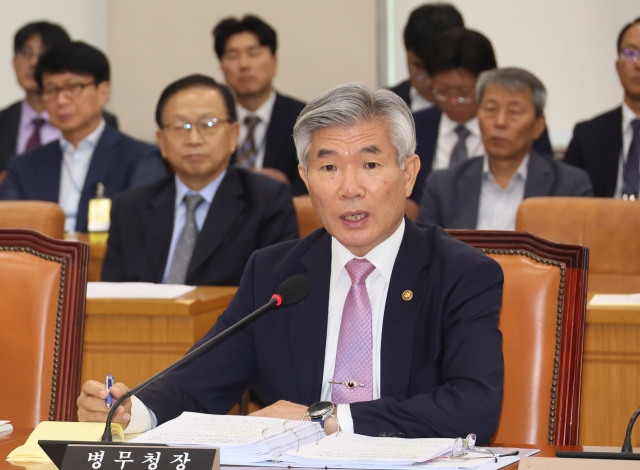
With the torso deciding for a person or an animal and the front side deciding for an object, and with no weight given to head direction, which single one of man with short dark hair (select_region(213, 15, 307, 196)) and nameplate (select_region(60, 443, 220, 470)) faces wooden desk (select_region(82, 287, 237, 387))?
the man with short dark hair

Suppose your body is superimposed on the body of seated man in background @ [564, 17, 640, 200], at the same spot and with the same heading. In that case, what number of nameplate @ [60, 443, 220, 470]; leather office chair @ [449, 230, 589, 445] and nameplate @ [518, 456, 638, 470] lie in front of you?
3

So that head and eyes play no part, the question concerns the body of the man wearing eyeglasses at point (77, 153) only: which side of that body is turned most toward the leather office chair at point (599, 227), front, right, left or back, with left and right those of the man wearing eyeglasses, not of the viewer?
left

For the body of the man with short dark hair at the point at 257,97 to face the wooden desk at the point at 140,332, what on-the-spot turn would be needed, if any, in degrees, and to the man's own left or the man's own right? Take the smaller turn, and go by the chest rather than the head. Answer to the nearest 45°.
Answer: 0° — they already face it

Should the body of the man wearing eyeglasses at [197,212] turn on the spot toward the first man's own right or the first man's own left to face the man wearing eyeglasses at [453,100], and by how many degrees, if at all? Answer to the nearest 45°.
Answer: approximately 135° to the first man's own left

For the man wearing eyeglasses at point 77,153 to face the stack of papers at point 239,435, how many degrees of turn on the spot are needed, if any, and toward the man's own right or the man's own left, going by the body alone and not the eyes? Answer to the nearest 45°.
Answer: approximately 45° to the man's own left

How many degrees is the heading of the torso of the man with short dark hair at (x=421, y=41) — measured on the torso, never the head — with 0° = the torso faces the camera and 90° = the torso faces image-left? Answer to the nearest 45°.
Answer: approximately 0°

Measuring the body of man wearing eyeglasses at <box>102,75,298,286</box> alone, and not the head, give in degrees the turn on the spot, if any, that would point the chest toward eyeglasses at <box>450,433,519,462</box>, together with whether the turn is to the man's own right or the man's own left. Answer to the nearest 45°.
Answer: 0° — they already face it

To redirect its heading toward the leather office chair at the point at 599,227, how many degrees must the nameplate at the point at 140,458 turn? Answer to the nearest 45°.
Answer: approximately 135° to its left
